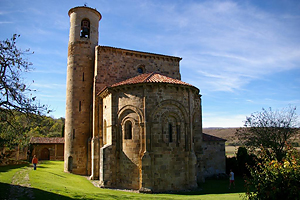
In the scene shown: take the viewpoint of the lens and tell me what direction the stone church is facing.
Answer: facing away from the viewer

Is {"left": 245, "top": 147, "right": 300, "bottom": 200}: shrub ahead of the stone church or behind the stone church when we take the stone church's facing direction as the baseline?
behind
